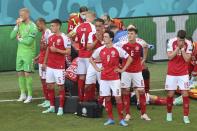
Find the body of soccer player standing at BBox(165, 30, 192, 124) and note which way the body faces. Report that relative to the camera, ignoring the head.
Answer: toward the camera

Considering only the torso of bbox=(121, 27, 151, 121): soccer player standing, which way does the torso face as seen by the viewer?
toward the camera

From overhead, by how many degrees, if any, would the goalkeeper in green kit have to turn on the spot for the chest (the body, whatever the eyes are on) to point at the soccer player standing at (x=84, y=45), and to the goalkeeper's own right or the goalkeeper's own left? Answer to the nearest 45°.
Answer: approximately 90° to the goalkeeper's own left

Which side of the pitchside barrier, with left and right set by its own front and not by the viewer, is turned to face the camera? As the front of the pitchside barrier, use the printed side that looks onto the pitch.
front

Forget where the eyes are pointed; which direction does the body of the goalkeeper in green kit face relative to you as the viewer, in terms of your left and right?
facing the viewer and to the left of the viewer
